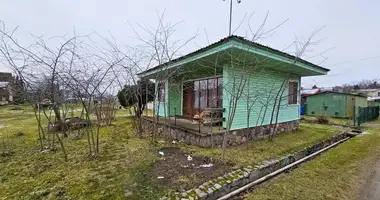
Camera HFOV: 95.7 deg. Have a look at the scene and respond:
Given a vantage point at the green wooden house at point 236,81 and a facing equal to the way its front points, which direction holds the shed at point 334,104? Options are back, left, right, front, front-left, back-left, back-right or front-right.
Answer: back

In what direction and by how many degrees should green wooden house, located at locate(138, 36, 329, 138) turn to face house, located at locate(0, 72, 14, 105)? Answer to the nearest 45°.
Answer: approximately 45° to its right

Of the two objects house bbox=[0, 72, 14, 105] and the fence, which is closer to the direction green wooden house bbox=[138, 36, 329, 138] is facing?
the house

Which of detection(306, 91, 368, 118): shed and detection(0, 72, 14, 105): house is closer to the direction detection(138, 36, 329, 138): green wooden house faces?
the house

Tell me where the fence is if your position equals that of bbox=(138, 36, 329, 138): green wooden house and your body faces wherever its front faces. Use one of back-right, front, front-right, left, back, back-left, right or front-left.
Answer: back

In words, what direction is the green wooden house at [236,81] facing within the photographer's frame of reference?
facing the viewer and to the left of the viewer
